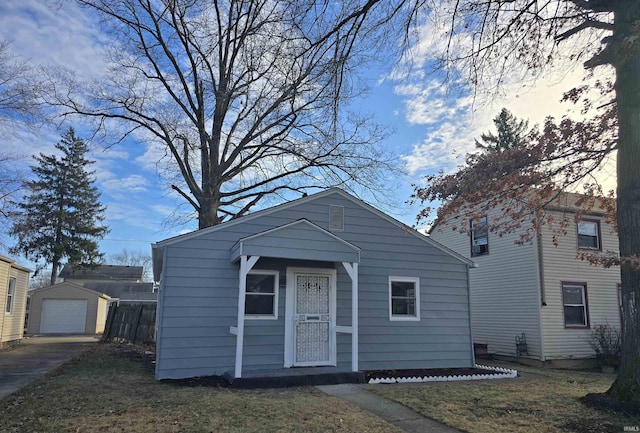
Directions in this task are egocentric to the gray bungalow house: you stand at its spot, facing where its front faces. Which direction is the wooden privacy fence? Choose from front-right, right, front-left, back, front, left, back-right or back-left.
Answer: back-right

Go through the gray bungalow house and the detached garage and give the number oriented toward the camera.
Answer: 2

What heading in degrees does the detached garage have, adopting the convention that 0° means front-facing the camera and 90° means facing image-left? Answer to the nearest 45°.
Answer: approximately 0°

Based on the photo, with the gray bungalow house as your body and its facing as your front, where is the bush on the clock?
The bush is roughly at 8 o'clock from the gray bungalow house.

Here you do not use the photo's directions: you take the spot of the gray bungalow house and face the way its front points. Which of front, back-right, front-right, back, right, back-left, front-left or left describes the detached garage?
back-right

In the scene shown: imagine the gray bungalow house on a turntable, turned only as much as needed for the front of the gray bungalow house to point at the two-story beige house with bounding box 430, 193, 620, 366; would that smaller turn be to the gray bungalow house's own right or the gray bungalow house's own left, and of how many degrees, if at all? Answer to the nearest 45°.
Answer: approximately 135° to the gray bungalow house's own left
